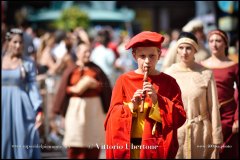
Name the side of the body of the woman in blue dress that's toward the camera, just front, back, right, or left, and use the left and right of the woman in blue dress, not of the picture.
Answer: front

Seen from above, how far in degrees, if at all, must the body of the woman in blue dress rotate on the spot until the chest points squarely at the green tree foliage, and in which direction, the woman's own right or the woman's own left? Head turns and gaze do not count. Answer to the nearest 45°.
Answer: approximately 180°
